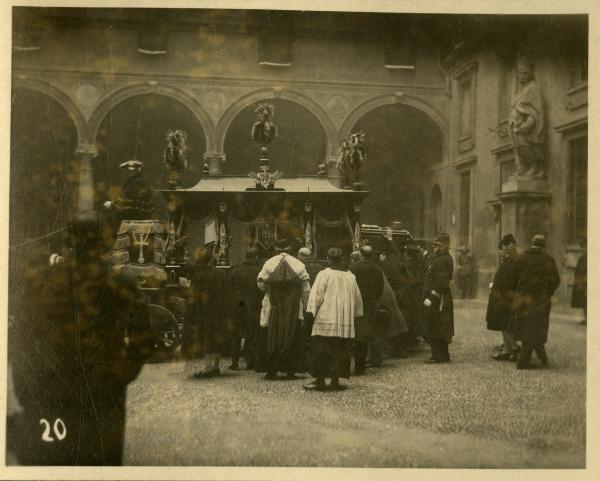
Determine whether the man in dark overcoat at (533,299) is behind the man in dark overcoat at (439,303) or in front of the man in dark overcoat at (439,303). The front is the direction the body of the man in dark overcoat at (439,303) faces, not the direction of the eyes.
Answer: behind

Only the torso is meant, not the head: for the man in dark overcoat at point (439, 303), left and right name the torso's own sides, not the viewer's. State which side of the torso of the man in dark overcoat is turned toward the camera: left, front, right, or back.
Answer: left

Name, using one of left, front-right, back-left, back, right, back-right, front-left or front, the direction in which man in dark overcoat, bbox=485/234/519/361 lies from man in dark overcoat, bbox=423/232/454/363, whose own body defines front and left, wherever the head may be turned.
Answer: back-left

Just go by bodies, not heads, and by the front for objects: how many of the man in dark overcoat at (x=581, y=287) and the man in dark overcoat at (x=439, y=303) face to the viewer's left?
2

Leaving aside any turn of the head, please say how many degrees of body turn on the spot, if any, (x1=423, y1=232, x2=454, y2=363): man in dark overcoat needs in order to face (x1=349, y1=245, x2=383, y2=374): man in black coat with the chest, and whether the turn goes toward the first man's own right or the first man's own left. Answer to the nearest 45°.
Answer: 0° — they already face them

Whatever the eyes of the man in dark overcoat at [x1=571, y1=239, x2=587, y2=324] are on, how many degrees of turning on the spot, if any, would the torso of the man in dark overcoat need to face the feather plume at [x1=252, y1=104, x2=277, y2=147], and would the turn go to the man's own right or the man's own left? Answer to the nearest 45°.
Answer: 0° — they already face it

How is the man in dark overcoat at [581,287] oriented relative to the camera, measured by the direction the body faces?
to the viewer's left

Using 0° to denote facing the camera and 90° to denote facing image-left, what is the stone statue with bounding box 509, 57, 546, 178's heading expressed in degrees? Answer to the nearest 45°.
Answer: approximately 45°
